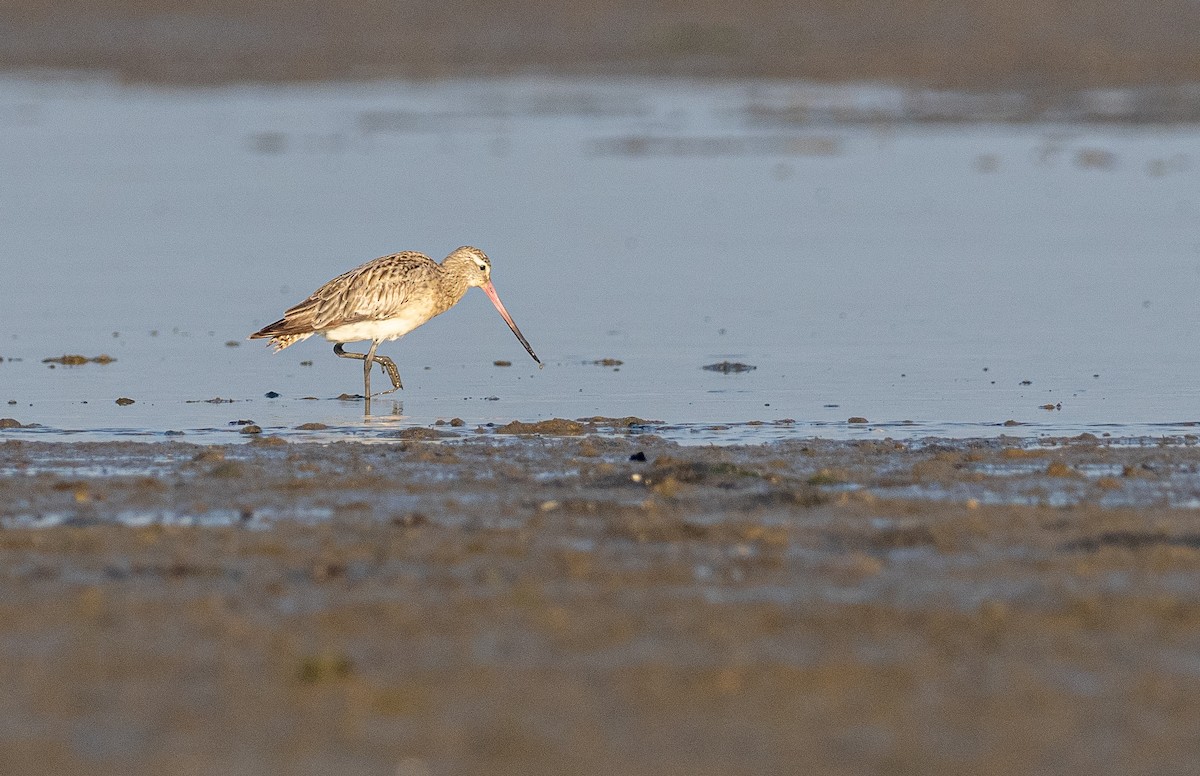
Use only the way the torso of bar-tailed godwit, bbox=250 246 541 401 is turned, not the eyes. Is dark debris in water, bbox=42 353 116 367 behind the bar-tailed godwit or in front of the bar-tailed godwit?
behind

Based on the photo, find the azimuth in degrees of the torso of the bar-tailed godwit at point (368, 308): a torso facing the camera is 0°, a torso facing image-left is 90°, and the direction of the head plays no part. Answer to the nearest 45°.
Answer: approximately 270°

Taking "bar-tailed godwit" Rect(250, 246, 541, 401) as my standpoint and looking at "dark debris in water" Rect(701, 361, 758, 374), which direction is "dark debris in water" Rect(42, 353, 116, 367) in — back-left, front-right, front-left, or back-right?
back-left

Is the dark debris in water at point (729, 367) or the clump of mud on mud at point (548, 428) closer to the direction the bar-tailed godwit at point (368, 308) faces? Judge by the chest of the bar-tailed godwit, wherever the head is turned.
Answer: the dark debris in water

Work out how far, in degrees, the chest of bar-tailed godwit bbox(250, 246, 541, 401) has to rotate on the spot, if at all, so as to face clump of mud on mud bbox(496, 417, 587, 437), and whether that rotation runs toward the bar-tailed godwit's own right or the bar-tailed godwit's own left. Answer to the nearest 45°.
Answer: approximately 45° to the bar-tailed godwit's own right

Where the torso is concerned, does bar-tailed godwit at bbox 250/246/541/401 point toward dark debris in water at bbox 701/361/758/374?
yes

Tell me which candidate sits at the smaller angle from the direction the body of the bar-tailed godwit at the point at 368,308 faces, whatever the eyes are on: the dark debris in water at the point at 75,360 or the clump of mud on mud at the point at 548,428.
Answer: the clump of mud on mud

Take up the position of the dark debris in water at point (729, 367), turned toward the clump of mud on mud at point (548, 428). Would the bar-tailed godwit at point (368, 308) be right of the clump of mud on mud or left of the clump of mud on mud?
right
